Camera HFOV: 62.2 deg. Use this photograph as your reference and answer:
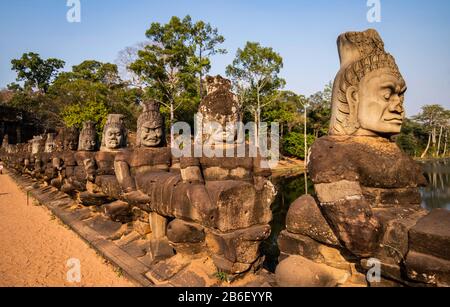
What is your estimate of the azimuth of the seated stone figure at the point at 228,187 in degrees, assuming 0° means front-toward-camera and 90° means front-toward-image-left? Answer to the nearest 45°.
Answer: approximately 0°

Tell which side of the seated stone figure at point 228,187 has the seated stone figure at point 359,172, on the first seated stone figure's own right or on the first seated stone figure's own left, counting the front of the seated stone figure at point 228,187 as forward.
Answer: on the first seated stone figure's own left

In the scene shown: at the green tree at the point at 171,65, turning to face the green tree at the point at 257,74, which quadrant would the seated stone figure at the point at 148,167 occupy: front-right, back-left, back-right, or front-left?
back-right

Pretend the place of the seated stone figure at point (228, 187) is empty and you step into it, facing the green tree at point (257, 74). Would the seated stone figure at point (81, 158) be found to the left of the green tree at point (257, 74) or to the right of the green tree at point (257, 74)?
left

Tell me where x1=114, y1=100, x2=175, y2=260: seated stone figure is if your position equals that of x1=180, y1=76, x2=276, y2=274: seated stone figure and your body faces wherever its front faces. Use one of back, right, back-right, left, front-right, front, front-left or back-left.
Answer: back-right

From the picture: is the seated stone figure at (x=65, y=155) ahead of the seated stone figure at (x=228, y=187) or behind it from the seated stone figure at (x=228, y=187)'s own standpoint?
behind

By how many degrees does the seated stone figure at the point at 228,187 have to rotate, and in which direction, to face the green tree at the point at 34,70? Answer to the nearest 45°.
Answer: approximately 135° to its right

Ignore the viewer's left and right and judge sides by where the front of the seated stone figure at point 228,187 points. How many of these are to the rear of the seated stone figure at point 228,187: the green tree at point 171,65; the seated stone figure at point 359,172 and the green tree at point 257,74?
2

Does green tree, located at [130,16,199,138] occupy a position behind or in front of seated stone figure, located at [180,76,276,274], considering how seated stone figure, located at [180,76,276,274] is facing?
behind

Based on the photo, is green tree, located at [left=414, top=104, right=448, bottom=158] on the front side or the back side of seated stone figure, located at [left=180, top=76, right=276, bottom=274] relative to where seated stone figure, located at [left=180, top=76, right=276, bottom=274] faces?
on the back side

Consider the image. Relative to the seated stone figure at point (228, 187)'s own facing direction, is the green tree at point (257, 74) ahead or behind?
behind
